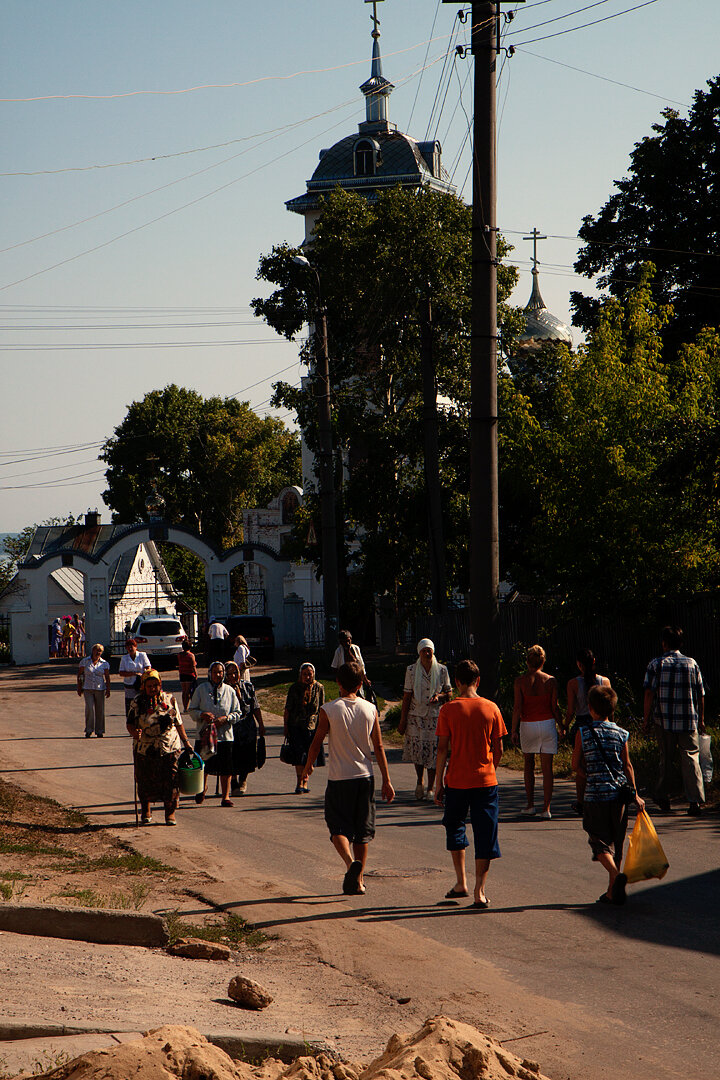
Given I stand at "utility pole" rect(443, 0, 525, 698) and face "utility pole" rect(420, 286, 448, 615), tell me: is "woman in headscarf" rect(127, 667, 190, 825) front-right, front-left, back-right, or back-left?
back-left

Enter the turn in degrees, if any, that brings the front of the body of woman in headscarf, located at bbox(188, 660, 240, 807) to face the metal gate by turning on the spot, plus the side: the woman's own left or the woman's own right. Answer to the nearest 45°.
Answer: approximately 180°

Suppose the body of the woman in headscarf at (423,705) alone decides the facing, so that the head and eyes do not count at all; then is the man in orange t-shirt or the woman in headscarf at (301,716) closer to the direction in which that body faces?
the man in orange t-shirt

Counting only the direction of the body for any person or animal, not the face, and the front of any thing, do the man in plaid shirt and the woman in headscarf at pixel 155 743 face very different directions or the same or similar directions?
very different directions

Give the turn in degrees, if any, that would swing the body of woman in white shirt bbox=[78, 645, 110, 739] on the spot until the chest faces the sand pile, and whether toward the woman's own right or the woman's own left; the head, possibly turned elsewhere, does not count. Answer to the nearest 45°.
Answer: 0° — they already face it

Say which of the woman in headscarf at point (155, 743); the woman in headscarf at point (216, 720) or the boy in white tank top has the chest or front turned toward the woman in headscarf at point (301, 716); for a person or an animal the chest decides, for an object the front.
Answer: the boy in white tank top

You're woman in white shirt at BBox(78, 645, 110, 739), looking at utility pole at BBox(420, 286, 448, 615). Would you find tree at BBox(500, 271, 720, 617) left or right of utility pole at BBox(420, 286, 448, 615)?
right

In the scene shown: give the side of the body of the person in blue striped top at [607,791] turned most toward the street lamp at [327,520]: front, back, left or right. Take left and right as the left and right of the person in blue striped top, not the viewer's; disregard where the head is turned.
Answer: front

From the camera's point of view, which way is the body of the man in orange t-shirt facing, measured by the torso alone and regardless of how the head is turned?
away from the camera
